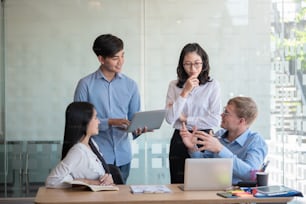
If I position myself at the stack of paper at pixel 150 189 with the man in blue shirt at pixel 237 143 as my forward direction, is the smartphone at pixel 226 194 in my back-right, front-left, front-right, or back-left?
front-right

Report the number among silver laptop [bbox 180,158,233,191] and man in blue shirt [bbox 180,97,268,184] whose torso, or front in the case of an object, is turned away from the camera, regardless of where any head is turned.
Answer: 1

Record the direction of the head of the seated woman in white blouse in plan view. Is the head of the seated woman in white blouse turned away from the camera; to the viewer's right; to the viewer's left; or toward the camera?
to the viewer's right

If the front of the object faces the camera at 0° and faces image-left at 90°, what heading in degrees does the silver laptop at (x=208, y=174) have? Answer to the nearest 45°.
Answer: approximately 180°

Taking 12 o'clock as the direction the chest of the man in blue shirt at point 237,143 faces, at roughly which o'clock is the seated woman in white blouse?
The seated woman in white blouse is roughly at 1 o'clock from the man in blue shirt.

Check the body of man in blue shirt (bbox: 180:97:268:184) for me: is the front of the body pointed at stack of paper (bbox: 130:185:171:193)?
yes

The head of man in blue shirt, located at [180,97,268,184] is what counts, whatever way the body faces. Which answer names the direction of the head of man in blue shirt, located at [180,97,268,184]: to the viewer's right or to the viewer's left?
to the viewer's left

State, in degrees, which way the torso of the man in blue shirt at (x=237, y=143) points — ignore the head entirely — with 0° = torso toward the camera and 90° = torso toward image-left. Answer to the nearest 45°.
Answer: approximately 45°

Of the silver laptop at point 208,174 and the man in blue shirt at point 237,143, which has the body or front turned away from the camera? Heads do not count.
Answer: the silver laptop
